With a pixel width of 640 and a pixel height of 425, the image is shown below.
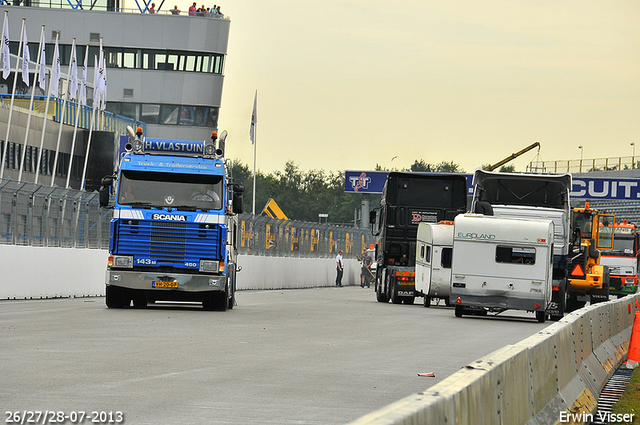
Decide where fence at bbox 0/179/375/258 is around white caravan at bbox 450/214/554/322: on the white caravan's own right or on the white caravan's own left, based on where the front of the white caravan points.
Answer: on the white caravan's own left

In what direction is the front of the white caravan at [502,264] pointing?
away from the camera

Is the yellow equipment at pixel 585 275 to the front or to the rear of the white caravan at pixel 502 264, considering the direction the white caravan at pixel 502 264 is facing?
to the front

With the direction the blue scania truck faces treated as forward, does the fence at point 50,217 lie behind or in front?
behind

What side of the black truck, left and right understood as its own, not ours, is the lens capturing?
back

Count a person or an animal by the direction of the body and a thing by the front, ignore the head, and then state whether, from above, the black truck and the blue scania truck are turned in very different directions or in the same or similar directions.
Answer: very different directions

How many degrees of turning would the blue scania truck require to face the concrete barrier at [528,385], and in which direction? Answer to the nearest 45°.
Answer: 0° — it already faces it

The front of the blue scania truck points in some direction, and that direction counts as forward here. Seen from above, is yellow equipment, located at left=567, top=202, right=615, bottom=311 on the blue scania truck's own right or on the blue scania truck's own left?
on the blue scania truck's own left
